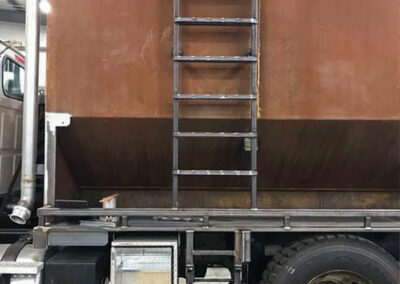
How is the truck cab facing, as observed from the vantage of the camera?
facing to the left of the viewer

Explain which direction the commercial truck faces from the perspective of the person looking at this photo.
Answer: facing to the left of the viewer

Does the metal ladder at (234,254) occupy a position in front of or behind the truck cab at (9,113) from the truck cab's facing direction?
behind

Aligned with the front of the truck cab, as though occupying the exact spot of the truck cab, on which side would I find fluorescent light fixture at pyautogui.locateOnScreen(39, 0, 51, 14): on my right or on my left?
on my right
